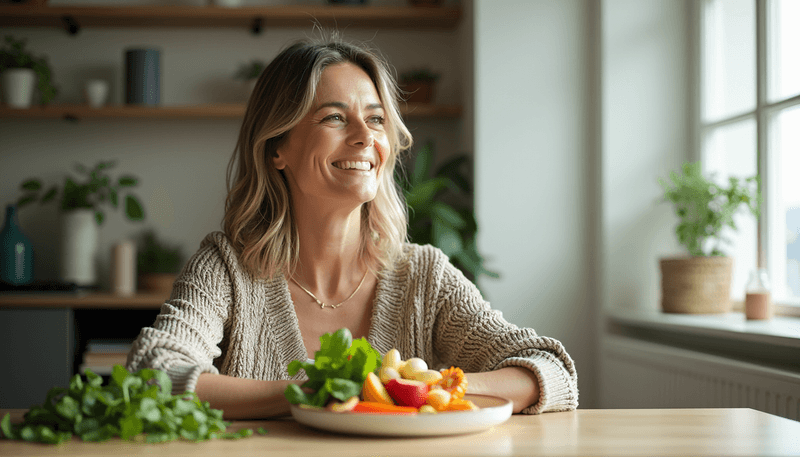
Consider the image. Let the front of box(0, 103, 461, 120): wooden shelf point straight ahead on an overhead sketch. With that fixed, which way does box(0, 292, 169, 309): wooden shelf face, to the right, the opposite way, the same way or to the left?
the same way

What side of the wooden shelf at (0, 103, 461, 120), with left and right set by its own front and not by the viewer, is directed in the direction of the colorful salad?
front

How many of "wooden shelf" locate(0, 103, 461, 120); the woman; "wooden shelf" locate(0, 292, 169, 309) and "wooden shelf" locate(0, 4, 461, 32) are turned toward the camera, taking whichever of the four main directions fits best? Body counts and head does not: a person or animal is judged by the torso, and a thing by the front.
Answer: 4

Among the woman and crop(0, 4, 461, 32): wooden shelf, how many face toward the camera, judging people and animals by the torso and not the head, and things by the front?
2

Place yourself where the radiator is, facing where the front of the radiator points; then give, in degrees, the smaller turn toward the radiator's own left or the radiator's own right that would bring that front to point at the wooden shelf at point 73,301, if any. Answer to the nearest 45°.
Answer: approximately 45° to the radiator's own right

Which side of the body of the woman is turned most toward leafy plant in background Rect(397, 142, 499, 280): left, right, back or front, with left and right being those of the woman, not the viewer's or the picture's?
back

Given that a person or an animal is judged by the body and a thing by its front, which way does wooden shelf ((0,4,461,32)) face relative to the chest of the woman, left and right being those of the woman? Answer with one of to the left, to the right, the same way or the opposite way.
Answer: the same way

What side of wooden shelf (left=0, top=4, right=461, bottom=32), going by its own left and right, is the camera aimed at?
front

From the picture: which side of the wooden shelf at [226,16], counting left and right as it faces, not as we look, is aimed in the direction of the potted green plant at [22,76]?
right

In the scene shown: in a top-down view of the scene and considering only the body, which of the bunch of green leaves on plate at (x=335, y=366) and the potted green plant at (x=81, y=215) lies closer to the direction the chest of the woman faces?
the bunch of green leaves on plate

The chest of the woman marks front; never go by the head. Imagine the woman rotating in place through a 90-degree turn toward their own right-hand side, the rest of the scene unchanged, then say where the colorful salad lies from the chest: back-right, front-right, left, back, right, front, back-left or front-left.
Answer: left

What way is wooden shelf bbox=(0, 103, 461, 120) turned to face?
toward the camera

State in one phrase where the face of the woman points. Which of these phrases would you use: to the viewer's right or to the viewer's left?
to the viewer's right

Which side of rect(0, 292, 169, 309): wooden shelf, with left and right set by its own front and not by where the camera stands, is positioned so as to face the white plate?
front

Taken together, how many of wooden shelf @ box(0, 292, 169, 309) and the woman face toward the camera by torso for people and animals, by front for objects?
2

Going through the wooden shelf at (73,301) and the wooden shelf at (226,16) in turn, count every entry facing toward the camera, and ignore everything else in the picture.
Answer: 2

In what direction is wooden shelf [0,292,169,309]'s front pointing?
toward the camera
